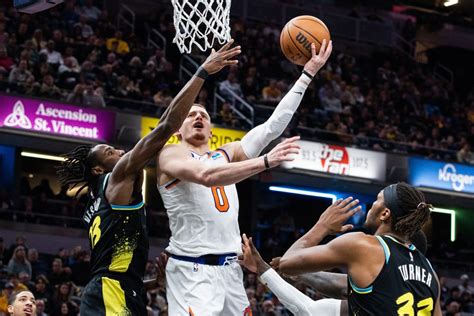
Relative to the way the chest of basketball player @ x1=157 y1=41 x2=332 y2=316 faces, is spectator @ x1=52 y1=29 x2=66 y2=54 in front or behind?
behind

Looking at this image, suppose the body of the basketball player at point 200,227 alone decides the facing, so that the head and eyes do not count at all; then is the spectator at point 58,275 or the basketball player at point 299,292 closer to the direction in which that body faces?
the basketball player

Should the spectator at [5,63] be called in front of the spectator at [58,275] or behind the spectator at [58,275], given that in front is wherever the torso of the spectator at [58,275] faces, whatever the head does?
behind

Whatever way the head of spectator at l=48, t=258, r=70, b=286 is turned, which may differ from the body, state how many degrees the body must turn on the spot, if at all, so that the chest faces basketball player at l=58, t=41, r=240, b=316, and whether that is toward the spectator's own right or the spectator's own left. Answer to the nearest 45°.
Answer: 0° — they already face them

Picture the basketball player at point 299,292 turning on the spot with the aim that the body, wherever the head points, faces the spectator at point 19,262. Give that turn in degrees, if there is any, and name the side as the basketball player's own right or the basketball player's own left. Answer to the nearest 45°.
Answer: approximately 45° to the basketball player's own right

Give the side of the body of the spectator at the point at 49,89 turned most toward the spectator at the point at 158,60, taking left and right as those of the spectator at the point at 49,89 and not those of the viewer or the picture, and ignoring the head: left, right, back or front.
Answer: left

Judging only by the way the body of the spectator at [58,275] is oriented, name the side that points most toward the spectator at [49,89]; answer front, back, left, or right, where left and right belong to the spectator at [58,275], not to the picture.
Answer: back
